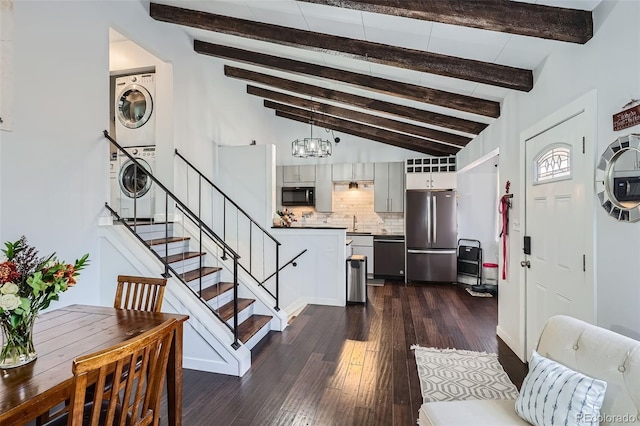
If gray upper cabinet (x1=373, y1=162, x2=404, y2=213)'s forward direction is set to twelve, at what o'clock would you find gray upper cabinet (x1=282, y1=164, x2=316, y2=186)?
gray upper cabinet (x1=282, y1=164, x2=316, y2=186) is roughly at 3 o'clock from gray upper cabinet (x1=373, y1=162, x2=404, y2=213).

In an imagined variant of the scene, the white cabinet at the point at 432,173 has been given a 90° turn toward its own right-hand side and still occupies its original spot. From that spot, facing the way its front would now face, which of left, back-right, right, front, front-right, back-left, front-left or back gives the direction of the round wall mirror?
left

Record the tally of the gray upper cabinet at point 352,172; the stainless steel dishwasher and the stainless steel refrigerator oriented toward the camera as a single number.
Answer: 3

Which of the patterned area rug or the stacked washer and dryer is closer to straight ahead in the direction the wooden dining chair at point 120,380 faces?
the stacked washer and dryer

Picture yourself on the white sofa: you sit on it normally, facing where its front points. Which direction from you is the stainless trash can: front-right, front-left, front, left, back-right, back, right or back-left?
right

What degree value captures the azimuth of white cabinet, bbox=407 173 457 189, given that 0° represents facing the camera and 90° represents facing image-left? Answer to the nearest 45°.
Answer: approximately 0°

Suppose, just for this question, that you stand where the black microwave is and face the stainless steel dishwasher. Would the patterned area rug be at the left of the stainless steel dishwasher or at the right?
right

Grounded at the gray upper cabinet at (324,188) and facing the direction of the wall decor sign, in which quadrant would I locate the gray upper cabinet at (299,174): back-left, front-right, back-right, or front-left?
back-right

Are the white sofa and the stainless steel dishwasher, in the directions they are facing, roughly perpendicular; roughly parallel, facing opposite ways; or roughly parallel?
roughly perpendicular

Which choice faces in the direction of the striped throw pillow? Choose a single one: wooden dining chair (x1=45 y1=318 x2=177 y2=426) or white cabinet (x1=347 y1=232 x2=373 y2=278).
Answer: the white cabinet

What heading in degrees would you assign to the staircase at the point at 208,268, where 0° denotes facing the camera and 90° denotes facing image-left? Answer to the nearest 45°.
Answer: approximately 315°

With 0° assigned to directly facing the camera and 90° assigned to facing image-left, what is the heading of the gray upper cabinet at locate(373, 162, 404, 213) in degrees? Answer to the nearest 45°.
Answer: approximately 0°

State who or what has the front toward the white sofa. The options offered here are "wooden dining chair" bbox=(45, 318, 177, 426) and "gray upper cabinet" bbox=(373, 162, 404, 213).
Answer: the gray upper cabinet

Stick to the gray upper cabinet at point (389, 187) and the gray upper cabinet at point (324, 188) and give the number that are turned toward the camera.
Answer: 2

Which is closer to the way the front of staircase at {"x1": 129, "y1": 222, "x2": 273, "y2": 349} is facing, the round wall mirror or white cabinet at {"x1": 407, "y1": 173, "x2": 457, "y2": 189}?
the round wall mirror
